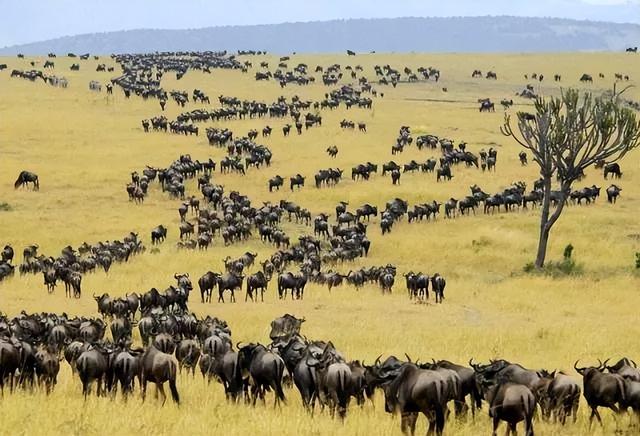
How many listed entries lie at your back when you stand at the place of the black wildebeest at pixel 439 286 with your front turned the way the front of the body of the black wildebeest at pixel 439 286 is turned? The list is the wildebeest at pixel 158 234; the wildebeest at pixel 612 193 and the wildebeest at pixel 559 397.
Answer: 1

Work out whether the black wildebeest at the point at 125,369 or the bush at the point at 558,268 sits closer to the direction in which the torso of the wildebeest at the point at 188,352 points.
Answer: the bush

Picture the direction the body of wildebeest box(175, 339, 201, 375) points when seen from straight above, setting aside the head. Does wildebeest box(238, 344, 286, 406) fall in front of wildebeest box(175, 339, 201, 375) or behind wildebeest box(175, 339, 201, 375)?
behind

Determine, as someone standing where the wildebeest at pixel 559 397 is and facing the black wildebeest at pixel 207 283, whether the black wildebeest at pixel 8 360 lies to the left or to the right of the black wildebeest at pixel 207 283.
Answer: left

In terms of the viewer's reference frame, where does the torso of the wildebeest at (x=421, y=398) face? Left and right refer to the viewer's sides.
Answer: facing away from the viewer and to the left of the viewer

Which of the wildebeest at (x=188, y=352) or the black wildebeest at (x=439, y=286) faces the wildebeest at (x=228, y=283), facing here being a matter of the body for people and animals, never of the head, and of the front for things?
the wildebeest at (x=188, y=352)

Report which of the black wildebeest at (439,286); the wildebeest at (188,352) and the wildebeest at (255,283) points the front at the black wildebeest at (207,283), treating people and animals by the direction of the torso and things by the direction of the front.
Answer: the wildebeest at (188,352)

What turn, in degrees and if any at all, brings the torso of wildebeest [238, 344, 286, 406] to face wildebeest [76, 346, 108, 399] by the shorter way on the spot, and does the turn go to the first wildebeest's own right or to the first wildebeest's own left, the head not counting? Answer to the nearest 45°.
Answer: approximately 45° to the first wildebeest's own left

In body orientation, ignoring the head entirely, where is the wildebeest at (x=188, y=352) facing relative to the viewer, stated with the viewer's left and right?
facing away from the viewer

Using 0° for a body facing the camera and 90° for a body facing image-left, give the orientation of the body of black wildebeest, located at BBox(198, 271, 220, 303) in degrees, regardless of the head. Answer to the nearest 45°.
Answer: approximately 225°

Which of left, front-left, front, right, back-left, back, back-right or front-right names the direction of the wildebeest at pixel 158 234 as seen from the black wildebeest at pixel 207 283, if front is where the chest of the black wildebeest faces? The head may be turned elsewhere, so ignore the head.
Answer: front-left

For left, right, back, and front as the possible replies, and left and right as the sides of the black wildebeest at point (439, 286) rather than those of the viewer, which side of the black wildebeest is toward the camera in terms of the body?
back

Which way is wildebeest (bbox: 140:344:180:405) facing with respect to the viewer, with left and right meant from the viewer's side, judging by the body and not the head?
facing away from the viewer and to the left of the viewer

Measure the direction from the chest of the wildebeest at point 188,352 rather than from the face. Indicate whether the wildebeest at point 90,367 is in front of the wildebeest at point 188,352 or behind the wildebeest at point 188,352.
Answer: behind

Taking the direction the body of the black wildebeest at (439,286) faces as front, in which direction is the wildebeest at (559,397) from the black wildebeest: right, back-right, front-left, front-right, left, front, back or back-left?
back

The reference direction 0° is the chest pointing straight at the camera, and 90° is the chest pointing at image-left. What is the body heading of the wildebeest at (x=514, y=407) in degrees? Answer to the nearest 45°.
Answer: approximately 135°

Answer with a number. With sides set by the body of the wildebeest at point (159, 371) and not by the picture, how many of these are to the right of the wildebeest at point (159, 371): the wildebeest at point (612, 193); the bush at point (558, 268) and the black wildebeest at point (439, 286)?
3

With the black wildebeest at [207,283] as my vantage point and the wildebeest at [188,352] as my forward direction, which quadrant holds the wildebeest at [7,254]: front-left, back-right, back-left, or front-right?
back-right
